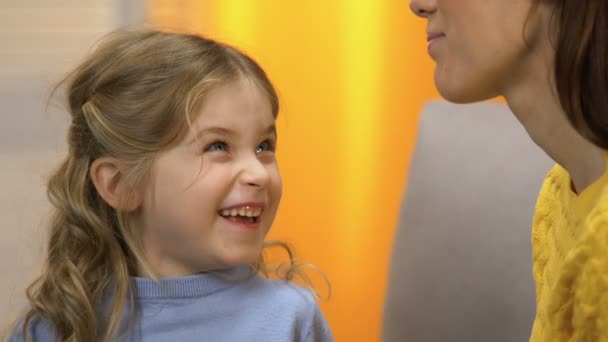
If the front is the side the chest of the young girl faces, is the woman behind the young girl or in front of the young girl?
in front

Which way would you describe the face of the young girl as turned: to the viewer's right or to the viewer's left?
to the viewer's right

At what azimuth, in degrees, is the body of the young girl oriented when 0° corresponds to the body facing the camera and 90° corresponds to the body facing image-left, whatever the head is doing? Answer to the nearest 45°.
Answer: approximately 315°

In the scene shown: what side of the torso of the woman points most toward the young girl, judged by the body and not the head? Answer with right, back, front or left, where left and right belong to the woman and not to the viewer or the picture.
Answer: front

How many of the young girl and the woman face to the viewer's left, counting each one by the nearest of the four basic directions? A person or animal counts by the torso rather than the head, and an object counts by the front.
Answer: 1

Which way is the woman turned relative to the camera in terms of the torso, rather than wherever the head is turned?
to the viewer's left
